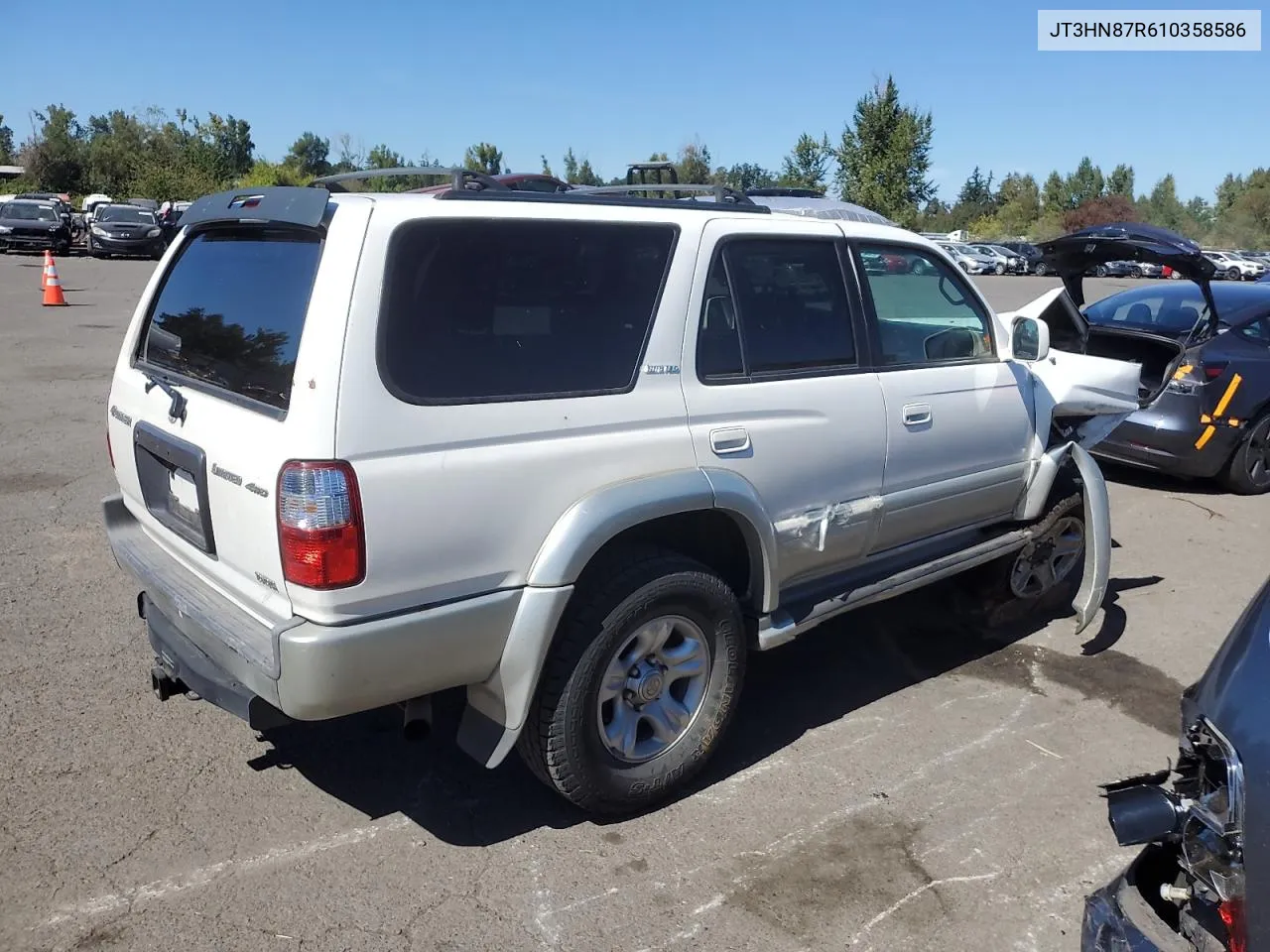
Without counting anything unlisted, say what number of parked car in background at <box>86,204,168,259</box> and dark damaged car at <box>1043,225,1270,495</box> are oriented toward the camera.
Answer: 1

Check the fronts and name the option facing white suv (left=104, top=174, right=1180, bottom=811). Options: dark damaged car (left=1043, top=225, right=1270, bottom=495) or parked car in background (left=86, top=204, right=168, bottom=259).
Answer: the parked car in background

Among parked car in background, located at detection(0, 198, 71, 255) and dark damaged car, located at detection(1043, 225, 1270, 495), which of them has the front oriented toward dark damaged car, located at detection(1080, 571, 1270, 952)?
the parked car in background

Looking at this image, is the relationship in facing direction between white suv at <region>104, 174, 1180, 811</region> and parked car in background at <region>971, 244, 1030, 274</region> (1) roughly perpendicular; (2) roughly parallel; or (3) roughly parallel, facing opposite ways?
roughly perpendicular

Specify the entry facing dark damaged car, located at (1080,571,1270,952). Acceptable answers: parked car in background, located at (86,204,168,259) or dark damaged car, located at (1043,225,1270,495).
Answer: the parked car in background

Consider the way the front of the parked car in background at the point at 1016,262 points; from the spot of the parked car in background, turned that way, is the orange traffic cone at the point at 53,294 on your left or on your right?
on your right

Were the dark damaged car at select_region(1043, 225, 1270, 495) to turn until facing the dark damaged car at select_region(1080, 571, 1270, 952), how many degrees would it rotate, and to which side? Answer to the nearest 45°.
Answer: approximately 135° to its right

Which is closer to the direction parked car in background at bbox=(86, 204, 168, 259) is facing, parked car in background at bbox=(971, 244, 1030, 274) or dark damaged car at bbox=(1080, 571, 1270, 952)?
the dark damaged car

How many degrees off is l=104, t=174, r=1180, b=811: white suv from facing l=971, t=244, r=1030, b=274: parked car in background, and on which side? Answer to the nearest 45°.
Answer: approximately 45° to its left
